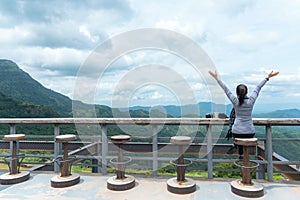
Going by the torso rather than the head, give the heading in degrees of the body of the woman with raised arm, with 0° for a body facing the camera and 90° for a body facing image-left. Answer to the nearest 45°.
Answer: approximately 180°

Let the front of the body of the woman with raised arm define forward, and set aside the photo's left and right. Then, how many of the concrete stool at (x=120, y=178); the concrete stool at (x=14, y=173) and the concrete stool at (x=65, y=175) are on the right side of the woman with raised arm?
0

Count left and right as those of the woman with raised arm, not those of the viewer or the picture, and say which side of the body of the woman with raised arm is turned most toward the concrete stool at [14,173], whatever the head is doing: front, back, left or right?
left
